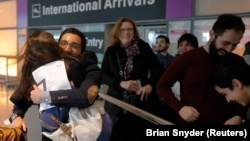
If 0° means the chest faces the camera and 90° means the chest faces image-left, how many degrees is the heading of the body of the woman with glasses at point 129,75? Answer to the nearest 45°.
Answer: approximately 0°

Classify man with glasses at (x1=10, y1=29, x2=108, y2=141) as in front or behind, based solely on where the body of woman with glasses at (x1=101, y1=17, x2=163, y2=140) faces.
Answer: in front

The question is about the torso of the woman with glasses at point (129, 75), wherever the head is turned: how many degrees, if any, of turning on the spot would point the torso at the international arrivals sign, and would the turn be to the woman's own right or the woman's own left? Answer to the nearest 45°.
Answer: approximately 180°

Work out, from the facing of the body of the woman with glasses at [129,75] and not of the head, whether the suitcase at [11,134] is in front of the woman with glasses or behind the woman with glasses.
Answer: in front

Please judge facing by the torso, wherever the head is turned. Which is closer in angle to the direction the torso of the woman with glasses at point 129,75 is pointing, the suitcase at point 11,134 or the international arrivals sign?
the suitcase

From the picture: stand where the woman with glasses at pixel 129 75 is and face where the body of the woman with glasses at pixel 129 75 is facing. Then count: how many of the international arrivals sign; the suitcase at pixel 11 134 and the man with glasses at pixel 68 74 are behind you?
1
